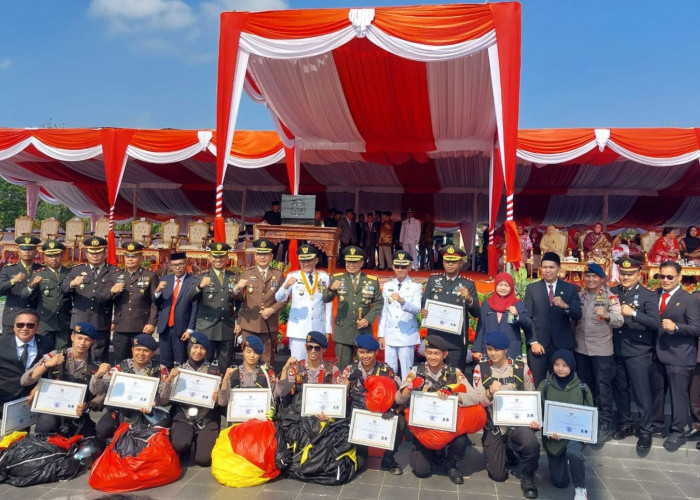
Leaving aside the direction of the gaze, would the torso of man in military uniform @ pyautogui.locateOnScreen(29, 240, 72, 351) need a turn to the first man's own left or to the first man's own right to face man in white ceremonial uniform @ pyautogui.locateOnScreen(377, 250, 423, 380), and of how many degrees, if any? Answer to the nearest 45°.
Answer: approximately 45° to the first man's own left

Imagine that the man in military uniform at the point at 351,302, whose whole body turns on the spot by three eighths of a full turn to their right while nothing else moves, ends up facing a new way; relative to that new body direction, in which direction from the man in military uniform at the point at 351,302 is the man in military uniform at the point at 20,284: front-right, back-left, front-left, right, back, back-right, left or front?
front-left

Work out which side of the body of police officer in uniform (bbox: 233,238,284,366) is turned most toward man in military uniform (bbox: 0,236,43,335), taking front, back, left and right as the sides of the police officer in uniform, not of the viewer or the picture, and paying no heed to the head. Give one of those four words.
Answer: right

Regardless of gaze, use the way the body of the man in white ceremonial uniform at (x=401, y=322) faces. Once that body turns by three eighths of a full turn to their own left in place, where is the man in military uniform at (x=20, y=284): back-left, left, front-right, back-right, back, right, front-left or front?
back-left

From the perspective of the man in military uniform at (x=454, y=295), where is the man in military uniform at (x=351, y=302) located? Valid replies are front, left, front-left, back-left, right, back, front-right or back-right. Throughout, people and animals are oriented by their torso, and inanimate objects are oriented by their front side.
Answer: right

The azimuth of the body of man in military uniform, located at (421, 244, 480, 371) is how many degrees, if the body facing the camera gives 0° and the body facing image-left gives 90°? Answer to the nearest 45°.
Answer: approximately 0°

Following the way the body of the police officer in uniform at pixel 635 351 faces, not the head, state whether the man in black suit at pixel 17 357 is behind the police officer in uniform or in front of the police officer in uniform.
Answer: in front

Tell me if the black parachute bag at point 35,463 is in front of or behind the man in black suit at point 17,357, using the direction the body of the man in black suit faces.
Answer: in front

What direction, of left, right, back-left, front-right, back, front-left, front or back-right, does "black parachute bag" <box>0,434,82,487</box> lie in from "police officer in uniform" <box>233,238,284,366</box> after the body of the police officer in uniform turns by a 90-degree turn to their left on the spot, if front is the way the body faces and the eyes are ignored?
back-right

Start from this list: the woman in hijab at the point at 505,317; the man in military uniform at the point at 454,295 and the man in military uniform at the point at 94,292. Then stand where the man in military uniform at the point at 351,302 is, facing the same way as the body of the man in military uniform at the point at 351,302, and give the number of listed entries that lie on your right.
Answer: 1

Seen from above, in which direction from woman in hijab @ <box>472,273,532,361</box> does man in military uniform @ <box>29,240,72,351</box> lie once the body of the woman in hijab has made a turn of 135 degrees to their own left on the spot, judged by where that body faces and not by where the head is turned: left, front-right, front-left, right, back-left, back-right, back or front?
back-left
